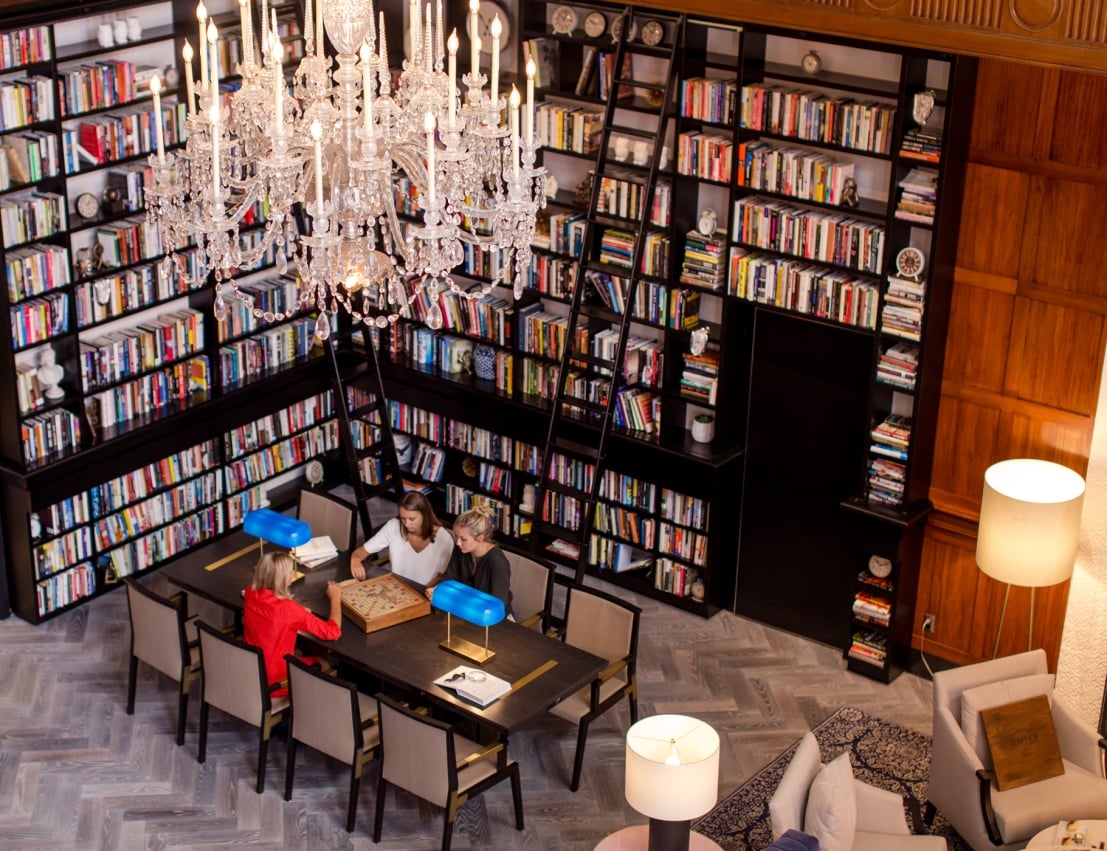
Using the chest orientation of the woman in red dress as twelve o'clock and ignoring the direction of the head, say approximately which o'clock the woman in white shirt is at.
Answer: The woman in white shirt is roughly at 12 o'clock from the woman in red dress.

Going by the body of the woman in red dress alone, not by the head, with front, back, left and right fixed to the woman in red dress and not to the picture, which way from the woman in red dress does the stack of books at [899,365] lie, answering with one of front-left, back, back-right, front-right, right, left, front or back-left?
front-right

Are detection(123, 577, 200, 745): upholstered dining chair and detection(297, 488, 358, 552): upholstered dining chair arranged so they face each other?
yes

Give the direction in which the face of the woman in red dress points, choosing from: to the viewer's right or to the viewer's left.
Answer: to the viewer's right

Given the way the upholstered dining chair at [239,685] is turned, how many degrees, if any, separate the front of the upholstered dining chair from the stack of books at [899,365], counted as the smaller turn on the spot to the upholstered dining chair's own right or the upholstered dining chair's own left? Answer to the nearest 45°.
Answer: approximately 45° to the upholstered dining chair's own right

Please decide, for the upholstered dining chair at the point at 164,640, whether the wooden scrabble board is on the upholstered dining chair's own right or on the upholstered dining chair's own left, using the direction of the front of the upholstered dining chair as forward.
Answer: on the upholstered dining chair's own right

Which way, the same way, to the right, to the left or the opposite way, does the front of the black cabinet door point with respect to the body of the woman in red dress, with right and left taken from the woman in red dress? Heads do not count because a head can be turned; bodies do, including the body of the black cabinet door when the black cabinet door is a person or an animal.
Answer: the opposite way

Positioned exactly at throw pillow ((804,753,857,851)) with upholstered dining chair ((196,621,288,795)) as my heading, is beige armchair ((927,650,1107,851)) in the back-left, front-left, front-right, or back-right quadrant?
back-right

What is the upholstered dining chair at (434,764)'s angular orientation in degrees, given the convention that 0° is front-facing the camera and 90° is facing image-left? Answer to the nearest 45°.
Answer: approximately 225°

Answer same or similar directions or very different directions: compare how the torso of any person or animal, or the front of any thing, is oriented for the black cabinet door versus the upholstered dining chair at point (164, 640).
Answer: very different directions

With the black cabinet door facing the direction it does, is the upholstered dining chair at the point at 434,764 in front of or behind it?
in front

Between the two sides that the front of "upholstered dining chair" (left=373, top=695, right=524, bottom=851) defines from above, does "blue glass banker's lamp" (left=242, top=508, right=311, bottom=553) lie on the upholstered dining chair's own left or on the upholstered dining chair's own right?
on the upholstered dining chair's own left
